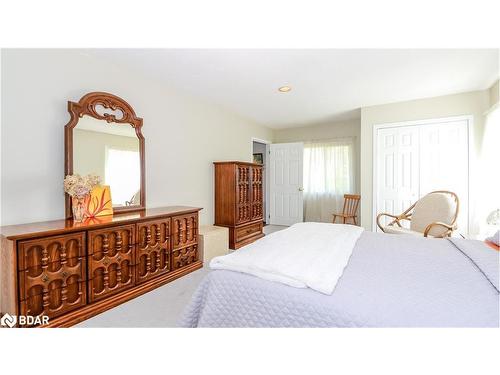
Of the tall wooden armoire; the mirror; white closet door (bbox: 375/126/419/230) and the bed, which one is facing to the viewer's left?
the bed

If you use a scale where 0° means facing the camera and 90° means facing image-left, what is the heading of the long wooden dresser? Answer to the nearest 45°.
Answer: approximately 315°

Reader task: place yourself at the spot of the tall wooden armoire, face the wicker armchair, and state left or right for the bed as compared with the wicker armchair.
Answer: right

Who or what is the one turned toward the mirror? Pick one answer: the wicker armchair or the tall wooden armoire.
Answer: the wicker armchair

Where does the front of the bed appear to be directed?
to the viewer's left

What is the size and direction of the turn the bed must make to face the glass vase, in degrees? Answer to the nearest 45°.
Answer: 0° — it already faces it

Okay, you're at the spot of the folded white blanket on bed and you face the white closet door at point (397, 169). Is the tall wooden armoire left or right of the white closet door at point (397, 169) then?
left

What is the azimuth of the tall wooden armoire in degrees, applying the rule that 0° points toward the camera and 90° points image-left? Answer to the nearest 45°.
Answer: approximately 315°

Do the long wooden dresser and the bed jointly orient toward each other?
yes

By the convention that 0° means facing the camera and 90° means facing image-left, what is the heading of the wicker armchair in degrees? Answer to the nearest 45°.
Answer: approximately 45°

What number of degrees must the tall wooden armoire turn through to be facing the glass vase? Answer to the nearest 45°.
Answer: approximately 90° to its right

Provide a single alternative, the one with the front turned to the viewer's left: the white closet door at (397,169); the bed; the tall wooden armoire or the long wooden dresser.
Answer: the bed

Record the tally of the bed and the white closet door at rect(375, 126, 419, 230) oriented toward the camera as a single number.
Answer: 1

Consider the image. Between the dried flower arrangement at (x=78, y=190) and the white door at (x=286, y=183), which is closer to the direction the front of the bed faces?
the dried flower arrangement
